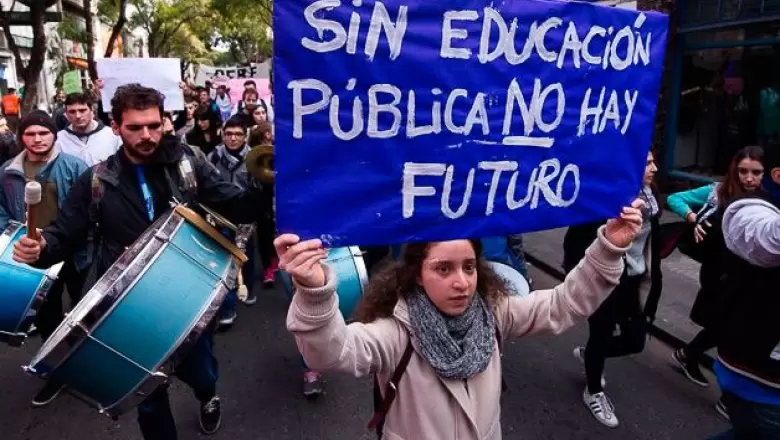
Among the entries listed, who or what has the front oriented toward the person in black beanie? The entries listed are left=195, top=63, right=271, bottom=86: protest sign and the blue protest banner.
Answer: the protest sign

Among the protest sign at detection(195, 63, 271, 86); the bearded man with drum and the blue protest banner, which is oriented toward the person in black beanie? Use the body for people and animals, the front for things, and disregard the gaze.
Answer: the protest sign

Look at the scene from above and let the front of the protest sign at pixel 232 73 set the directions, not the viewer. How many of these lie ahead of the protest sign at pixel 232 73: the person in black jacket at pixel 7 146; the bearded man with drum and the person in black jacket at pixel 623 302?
3

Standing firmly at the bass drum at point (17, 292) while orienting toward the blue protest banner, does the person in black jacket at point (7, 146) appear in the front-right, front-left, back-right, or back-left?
back-left

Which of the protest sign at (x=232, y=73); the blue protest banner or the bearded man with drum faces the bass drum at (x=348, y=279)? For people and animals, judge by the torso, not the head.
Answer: the protest sign

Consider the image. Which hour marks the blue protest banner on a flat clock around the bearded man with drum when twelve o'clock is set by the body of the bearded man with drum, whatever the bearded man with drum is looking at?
The blue protest banner is roughly at 11 o'clock from the bearded man with drum.

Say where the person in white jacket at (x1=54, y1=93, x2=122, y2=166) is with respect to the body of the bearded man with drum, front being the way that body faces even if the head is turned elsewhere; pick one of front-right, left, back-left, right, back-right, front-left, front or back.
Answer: back

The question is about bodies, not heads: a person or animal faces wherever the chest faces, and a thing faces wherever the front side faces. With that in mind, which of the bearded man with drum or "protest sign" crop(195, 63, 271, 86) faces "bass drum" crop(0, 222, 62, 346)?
the protest sign
